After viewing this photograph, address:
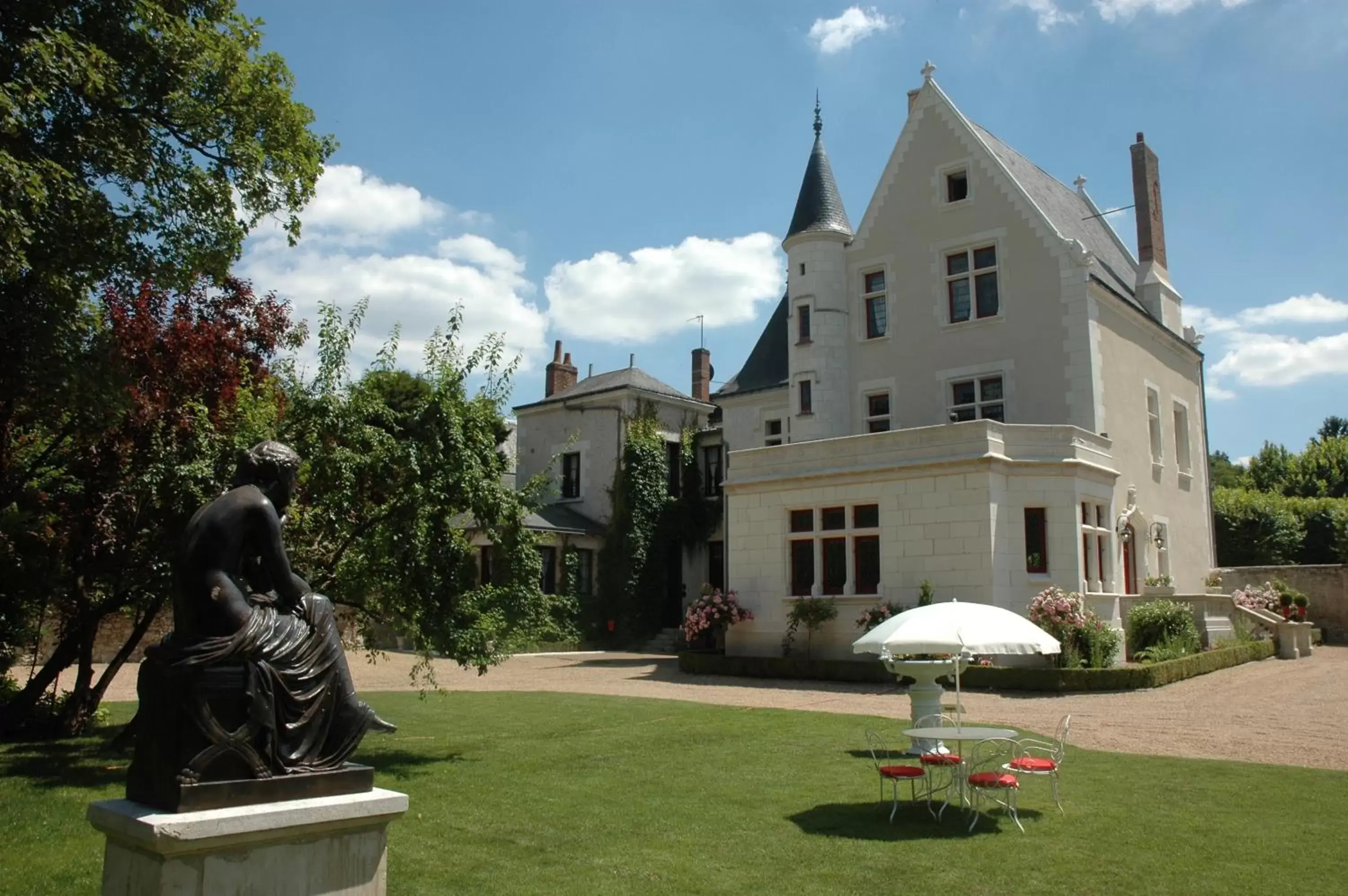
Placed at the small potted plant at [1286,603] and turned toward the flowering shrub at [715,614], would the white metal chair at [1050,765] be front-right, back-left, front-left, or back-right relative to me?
front-left

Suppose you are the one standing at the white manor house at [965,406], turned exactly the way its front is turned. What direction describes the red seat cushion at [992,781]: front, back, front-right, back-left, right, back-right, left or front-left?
front-right

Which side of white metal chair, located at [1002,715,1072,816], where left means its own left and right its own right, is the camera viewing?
left

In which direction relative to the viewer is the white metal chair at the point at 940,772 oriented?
toward the camera

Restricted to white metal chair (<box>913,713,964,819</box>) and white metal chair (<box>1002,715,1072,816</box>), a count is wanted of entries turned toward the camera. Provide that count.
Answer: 1

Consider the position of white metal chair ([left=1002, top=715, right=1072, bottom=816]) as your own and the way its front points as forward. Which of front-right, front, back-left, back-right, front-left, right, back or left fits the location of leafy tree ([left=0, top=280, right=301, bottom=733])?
front

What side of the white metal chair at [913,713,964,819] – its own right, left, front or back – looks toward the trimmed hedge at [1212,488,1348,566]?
back

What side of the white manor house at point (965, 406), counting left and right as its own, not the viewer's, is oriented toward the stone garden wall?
left

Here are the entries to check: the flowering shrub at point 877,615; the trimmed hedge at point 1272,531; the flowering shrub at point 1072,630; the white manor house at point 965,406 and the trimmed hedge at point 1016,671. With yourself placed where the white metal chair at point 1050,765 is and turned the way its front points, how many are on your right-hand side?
5

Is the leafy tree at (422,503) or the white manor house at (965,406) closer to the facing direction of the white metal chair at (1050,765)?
the leafy tree

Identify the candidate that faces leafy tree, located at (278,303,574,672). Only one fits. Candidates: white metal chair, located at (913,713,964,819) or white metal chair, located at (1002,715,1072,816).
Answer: white metal chair, located at (1002,715,1072,816)

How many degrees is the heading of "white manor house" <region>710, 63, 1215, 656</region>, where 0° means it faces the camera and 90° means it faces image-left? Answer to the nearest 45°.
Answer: approximately 315°

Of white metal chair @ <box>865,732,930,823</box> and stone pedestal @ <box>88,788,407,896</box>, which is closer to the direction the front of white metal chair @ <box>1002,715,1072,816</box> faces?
the white metal chair

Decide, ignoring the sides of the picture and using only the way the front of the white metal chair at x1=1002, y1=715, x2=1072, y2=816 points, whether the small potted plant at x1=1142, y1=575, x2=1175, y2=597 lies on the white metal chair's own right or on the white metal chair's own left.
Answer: on the white metal chair's own right
